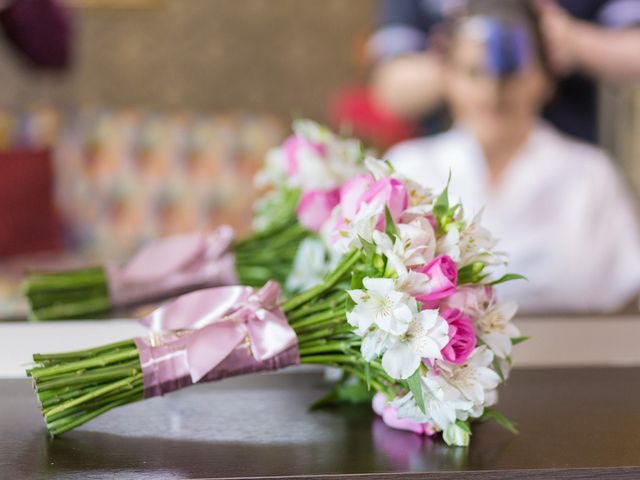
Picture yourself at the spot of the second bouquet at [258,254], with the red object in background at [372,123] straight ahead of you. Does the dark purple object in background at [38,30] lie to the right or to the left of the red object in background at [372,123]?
left

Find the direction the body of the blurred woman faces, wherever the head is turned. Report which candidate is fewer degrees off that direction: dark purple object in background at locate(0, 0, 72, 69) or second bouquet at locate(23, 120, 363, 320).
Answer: the second bouquet

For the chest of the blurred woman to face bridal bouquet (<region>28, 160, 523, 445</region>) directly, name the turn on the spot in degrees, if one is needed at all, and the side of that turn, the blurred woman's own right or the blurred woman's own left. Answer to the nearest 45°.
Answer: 0° — they already face it

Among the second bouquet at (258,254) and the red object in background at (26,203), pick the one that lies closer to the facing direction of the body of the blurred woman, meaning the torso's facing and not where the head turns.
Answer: the second bouquet

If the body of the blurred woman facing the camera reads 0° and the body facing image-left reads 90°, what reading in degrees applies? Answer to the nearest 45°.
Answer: approximately 0°

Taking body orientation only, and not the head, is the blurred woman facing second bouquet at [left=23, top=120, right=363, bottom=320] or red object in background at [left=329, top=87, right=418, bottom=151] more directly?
the second bouquet
